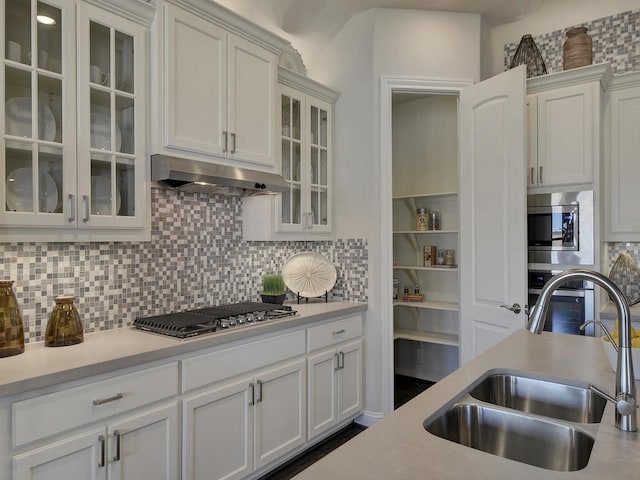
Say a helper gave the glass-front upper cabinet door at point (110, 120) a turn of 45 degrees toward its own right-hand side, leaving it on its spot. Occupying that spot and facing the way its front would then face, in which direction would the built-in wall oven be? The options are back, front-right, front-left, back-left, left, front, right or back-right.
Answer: left

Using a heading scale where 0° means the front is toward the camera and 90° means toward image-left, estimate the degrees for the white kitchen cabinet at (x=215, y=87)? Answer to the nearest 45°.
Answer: approximately 315°

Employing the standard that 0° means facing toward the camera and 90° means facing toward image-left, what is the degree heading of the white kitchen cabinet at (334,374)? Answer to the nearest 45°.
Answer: approximately 315°

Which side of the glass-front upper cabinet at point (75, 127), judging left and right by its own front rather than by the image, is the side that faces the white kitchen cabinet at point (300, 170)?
left

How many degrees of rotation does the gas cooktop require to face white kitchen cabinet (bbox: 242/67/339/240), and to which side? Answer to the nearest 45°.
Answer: approximately 90° to its left
